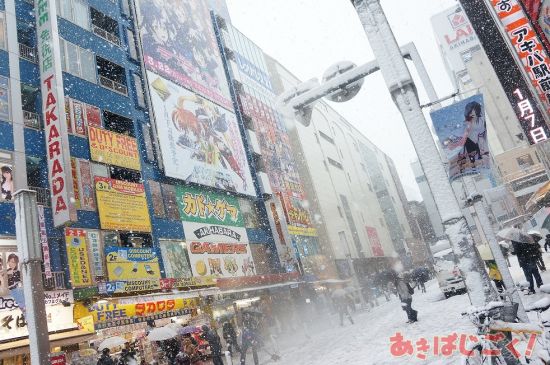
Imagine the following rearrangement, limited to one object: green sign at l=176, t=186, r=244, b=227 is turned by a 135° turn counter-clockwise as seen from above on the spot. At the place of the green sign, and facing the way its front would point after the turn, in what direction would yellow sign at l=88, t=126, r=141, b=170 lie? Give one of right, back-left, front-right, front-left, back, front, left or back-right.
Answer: back-left

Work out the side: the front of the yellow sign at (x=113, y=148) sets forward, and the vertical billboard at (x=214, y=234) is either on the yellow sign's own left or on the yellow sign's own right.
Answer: on the yellow sign's own left

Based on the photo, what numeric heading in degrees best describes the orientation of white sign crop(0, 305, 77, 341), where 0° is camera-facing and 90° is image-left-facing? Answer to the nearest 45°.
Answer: approximately 315°

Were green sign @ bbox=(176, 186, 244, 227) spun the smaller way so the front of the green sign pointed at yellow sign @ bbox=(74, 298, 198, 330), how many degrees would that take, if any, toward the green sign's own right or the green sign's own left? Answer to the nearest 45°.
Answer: approximately 90° to the green sign's own right

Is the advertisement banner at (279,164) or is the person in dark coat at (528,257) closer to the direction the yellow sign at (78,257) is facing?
the person in dark coat

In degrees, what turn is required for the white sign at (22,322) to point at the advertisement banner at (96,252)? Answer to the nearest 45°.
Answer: approximately 90° to its left

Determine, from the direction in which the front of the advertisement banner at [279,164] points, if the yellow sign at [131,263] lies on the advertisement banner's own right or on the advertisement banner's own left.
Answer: on the advertisement banner's own right

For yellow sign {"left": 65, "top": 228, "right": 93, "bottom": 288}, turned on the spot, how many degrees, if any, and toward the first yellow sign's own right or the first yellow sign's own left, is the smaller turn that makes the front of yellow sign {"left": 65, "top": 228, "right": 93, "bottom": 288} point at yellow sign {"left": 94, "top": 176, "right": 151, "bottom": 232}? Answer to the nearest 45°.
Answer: approximately 90° to the first yellow sign's own left

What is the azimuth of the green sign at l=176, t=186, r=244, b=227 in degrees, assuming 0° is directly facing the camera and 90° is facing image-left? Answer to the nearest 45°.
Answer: approximately 315°
